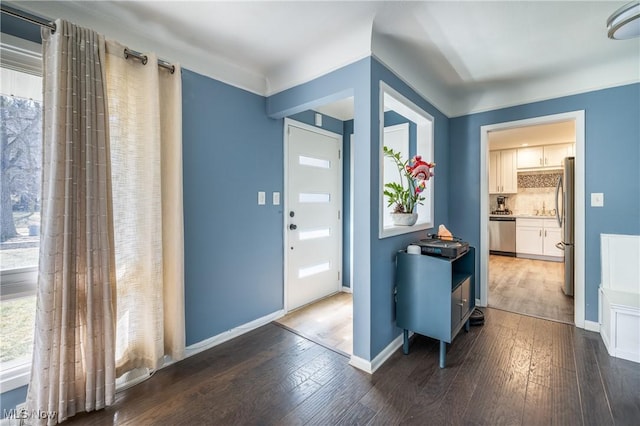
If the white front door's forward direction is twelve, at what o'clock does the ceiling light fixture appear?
The ceiling light fixture is roughly at 12 o'clock from the white front door.

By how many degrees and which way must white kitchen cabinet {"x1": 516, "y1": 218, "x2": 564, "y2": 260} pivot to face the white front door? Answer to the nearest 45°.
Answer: approximately 45° to its right

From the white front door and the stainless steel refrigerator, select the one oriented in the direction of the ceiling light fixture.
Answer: the white front door

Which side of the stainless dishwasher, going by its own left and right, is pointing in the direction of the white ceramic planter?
front

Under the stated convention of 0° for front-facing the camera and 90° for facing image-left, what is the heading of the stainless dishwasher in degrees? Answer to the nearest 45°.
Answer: approximately 0°

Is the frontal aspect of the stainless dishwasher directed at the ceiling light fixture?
yes

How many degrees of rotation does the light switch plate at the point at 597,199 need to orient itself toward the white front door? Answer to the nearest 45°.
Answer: approximately 45° to its right

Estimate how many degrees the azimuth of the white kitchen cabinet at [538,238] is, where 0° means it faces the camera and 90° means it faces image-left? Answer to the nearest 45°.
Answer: approximately 0°

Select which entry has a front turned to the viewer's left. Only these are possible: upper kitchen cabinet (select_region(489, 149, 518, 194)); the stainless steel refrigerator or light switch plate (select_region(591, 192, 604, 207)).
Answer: the stainless steel refrigerator

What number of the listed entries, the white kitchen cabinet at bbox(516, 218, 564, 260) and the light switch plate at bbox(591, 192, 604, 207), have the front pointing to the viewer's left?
0
